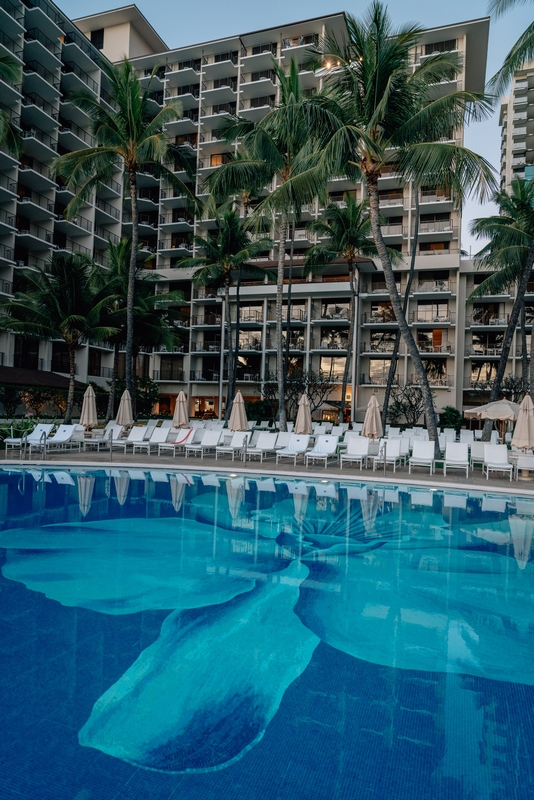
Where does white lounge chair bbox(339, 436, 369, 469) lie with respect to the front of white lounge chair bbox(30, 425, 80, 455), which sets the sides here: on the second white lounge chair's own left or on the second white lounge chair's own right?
on the second white lounge chair's own left

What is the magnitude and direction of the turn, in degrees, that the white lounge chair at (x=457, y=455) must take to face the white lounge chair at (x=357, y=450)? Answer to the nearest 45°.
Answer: approximately 90° to its right

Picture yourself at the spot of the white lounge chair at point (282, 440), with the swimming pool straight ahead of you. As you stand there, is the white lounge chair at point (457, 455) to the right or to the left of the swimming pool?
left

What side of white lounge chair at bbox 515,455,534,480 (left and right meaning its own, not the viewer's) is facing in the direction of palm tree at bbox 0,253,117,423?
right

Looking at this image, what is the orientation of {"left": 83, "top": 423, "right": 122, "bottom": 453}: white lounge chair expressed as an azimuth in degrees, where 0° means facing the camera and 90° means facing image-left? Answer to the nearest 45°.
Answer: approximately 45°

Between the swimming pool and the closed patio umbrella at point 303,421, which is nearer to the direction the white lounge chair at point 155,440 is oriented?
the swimming pool

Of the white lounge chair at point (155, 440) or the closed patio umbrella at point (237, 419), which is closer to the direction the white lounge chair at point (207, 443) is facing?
the white lounge chair

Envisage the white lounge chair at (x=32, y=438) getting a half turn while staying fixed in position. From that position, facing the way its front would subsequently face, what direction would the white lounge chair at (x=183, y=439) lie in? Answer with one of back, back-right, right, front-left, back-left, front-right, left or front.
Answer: front-right

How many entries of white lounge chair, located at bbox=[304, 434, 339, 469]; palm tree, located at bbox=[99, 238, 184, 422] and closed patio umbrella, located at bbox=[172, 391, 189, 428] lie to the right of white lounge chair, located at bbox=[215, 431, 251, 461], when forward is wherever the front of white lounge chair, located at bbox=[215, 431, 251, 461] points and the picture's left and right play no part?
2
